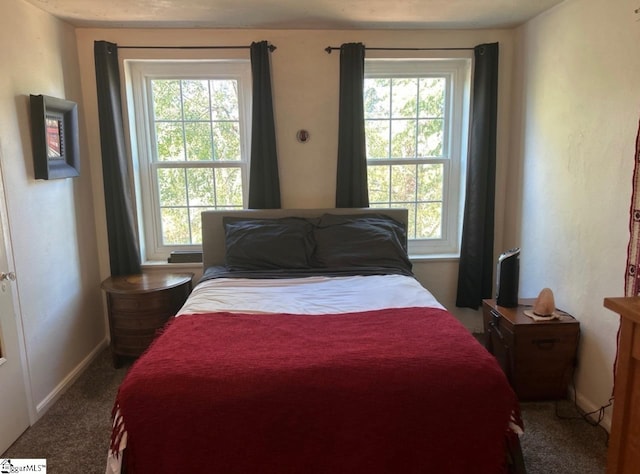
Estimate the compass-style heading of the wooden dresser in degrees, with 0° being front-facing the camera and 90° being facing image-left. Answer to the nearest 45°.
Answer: approximately 45°

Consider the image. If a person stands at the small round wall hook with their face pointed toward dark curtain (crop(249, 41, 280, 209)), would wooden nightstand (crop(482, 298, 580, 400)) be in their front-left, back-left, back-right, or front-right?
back-left

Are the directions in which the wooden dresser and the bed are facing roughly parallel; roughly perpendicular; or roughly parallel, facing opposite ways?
roughly perpendicular

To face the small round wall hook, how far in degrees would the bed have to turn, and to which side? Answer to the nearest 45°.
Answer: approximately 180°

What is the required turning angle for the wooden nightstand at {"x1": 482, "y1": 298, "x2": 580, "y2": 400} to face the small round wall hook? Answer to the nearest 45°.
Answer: approximately 45° to its right

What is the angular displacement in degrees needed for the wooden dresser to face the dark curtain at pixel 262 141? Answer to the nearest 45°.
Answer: approximately 45° to its right

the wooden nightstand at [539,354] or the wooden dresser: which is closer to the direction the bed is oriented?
the wooden dresser

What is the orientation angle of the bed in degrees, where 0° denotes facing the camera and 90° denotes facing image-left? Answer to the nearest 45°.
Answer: approximately 0°

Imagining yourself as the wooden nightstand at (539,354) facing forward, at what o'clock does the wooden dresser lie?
The wooden dresser is roughly at 10 o'clock from the wooden nightstand.
